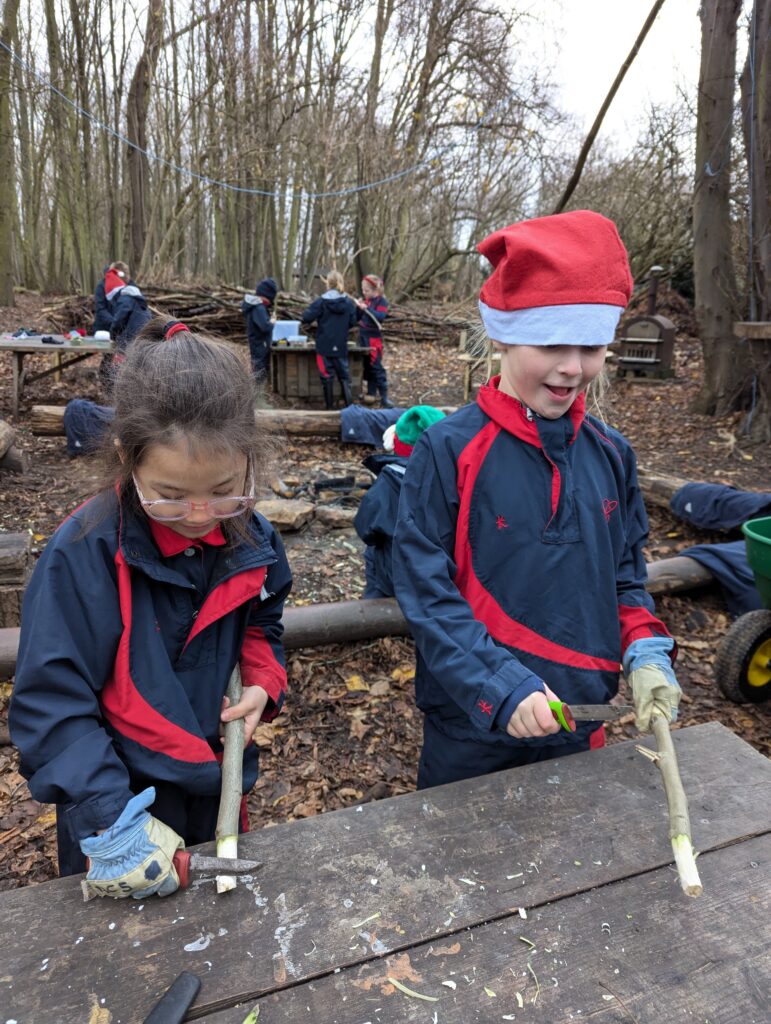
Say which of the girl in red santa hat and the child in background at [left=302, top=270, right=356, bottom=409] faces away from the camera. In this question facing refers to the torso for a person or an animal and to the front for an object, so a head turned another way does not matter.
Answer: the child in background

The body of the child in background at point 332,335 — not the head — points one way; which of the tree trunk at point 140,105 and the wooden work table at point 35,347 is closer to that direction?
the tree trunk

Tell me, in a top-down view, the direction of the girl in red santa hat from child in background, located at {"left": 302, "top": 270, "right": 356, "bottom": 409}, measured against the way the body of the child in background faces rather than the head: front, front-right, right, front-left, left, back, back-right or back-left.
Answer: back

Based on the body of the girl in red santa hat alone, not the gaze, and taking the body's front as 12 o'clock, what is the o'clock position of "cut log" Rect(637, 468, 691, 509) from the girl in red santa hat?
The cut log is roughly at 8 o'clock from the girl in red santa hat.

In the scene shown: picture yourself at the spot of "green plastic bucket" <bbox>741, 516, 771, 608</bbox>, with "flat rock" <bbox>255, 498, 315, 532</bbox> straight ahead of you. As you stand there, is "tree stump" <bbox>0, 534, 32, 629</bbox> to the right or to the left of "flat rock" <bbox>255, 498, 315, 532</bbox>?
left

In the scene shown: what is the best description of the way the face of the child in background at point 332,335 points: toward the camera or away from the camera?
away from the camera

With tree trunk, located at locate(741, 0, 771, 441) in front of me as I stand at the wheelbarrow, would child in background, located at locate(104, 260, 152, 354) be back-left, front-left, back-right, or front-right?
front-left

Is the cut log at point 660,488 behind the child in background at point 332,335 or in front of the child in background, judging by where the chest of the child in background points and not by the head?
behind

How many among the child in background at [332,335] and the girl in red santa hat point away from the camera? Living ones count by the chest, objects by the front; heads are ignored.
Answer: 1

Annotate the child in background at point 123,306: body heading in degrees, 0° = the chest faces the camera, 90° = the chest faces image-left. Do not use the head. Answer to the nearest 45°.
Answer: approximately 135°

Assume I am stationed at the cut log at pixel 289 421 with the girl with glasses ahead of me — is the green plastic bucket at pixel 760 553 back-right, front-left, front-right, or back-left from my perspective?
front-left

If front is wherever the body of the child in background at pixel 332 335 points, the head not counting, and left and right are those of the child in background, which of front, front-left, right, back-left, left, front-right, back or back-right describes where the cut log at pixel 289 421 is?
back

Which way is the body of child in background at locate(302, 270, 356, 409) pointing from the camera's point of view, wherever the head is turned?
away from the camera

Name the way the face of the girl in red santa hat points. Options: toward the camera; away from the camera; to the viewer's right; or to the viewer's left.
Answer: toward the camera

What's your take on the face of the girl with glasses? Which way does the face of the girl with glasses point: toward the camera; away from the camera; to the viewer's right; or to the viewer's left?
toward the camera

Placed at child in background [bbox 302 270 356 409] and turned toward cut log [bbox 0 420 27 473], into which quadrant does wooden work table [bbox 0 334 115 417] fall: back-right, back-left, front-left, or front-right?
front-right

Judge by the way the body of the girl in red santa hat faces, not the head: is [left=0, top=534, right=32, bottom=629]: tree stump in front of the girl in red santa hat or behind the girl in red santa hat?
behind
